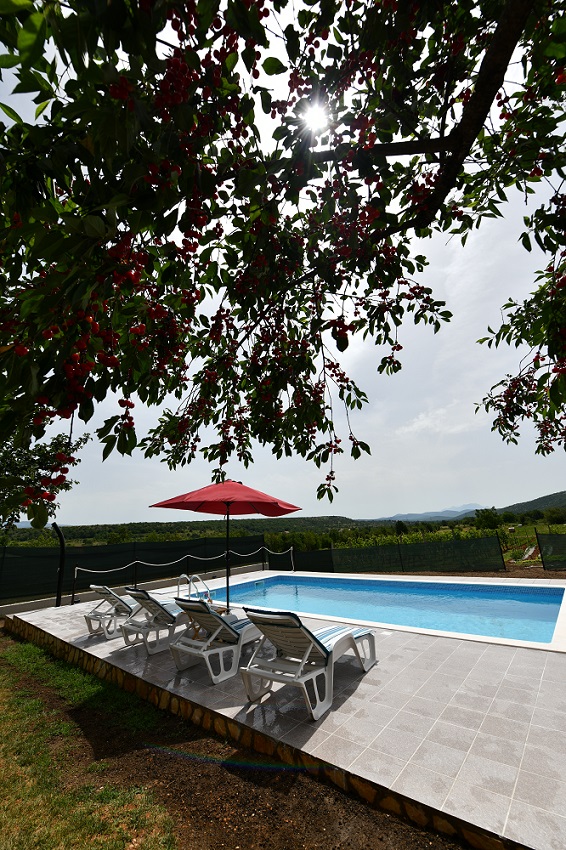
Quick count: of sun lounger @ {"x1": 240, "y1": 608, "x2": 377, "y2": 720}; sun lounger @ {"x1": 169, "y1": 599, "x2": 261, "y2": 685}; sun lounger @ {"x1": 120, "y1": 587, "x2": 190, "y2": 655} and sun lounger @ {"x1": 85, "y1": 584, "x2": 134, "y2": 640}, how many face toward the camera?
0

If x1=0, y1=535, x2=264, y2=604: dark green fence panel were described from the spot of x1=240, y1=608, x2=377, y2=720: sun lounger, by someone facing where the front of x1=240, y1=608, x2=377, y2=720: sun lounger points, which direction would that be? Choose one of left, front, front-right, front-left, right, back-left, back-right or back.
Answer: left

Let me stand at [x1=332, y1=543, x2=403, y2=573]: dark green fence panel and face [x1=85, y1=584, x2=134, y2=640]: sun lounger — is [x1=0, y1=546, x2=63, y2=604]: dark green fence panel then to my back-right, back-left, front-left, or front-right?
front-right

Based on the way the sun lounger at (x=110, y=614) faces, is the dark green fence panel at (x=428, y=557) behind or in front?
in front

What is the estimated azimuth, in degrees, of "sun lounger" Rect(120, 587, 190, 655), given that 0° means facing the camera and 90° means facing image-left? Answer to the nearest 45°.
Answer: approximately 225°

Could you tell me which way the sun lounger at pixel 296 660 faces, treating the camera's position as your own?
facing away from the viewer and to the right of the viewer

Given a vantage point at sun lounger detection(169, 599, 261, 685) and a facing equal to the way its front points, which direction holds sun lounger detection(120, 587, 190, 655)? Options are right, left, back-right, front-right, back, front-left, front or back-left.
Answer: left

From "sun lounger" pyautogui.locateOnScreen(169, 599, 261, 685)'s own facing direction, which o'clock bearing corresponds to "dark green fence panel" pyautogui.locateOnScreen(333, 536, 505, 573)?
The dark green fence panel is roughly at 12 o'clock from the sun lounger.

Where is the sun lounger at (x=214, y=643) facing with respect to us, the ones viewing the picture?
facing away from the viewer and to the right of the viewer

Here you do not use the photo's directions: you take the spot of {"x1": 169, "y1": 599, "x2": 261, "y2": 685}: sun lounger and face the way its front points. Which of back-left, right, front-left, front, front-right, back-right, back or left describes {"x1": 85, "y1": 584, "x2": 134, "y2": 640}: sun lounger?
left

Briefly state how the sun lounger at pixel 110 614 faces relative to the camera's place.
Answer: facing away from the viewer and to the right of the viewer

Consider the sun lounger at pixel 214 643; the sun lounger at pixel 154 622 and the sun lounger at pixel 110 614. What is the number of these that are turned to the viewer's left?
0

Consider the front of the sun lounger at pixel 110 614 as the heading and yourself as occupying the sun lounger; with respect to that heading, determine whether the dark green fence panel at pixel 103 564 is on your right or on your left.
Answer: on your left

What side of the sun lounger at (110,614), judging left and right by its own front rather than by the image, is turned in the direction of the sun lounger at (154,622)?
right

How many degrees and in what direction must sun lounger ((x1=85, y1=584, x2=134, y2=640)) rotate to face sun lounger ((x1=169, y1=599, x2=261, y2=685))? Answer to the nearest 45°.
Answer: approximately 90° to its right

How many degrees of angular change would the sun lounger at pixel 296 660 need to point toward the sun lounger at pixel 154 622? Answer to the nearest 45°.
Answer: approximately 90° to its left

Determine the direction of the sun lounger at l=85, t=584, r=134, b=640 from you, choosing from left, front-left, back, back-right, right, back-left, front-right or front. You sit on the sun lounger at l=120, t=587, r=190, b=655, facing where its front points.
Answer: left
